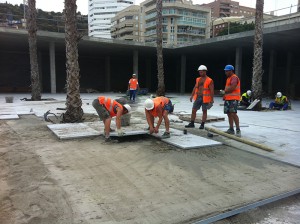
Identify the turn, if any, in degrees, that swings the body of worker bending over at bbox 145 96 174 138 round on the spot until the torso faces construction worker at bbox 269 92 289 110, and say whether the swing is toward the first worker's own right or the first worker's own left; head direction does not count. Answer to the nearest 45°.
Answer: approximately 180°

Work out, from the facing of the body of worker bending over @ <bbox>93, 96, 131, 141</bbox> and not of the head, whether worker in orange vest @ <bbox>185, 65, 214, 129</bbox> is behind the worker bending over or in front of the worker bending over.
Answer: in front

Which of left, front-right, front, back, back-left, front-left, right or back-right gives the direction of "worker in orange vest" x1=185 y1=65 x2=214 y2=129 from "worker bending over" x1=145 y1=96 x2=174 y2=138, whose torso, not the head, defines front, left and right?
back

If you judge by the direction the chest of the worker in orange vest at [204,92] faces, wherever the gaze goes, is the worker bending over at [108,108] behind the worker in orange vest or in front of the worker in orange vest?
in front

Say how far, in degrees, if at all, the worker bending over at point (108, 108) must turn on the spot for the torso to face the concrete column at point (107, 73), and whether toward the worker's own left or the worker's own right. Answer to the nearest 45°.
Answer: approximately 90° to the worker's own left

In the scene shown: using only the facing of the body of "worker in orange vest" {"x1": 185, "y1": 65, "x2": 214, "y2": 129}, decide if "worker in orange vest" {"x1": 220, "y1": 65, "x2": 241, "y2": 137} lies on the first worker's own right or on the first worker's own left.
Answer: on the first worker's own left

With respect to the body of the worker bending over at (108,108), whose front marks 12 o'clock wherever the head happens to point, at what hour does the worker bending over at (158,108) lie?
the worker bending over at (158,108) is roughly at 12 o'clock from the worker bending over at (108,108).

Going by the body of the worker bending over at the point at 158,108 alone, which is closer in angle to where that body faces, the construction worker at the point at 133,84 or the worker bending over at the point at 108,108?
the worker bending over

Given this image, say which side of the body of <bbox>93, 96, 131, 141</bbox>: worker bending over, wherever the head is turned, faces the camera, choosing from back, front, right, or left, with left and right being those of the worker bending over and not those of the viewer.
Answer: right

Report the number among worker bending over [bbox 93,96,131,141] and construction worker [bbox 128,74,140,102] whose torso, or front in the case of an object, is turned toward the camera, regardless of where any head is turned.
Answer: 1

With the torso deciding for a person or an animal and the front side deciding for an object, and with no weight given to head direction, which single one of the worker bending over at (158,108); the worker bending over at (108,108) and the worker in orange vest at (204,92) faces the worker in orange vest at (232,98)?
the worker bending over at (108,108)

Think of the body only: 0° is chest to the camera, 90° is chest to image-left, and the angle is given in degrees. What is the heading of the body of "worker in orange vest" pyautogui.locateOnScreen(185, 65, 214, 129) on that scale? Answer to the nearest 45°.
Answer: approximately 45°
